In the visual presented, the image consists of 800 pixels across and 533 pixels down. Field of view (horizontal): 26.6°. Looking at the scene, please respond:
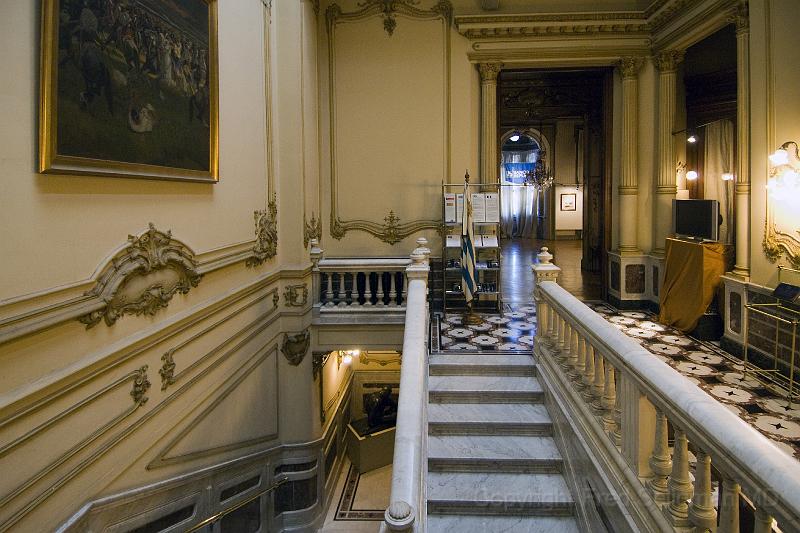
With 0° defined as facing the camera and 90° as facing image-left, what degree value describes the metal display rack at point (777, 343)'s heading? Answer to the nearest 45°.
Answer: approximately 45°

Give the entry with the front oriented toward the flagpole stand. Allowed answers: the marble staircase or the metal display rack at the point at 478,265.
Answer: the metal display rack

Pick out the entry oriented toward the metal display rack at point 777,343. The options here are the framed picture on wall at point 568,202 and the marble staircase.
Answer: the framed picture on wall

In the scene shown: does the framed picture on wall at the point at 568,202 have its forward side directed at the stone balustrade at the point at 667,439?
yes

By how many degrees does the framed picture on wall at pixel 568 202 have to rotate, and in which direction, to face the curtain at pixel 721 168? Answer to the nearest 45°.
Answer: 0° — it already faces it

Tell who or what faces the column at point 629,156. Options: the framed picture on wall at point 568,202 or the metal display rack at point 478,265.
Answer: the framed picture on wall
